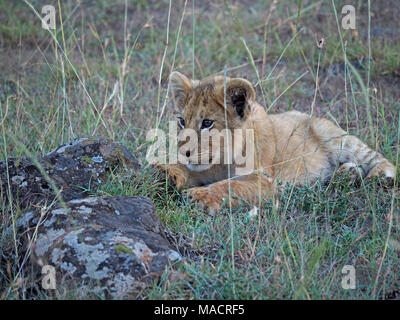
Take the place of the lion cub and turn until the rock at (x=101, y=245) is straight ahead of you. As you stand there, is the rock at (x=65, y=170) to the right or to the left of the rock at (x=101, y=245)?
right

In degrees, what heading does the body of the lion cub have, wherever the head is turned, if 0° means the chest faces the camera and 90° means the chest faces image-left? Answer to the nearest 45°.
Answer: approximately 45°

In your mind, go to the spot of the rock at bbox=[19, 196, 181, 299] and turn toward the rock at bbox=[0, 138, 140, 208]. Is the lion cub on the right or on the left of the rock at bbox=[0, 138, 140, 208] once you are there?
right

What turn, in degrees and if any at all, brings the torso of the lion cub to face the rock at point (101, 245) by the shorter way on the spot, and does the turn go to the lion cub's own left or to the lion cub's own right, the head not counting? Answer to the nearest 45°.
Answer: approximately 45° to the lion cub's own left

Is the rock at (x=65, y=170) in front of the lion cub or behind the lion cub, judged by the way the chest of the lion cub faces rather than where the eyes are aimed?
in front
